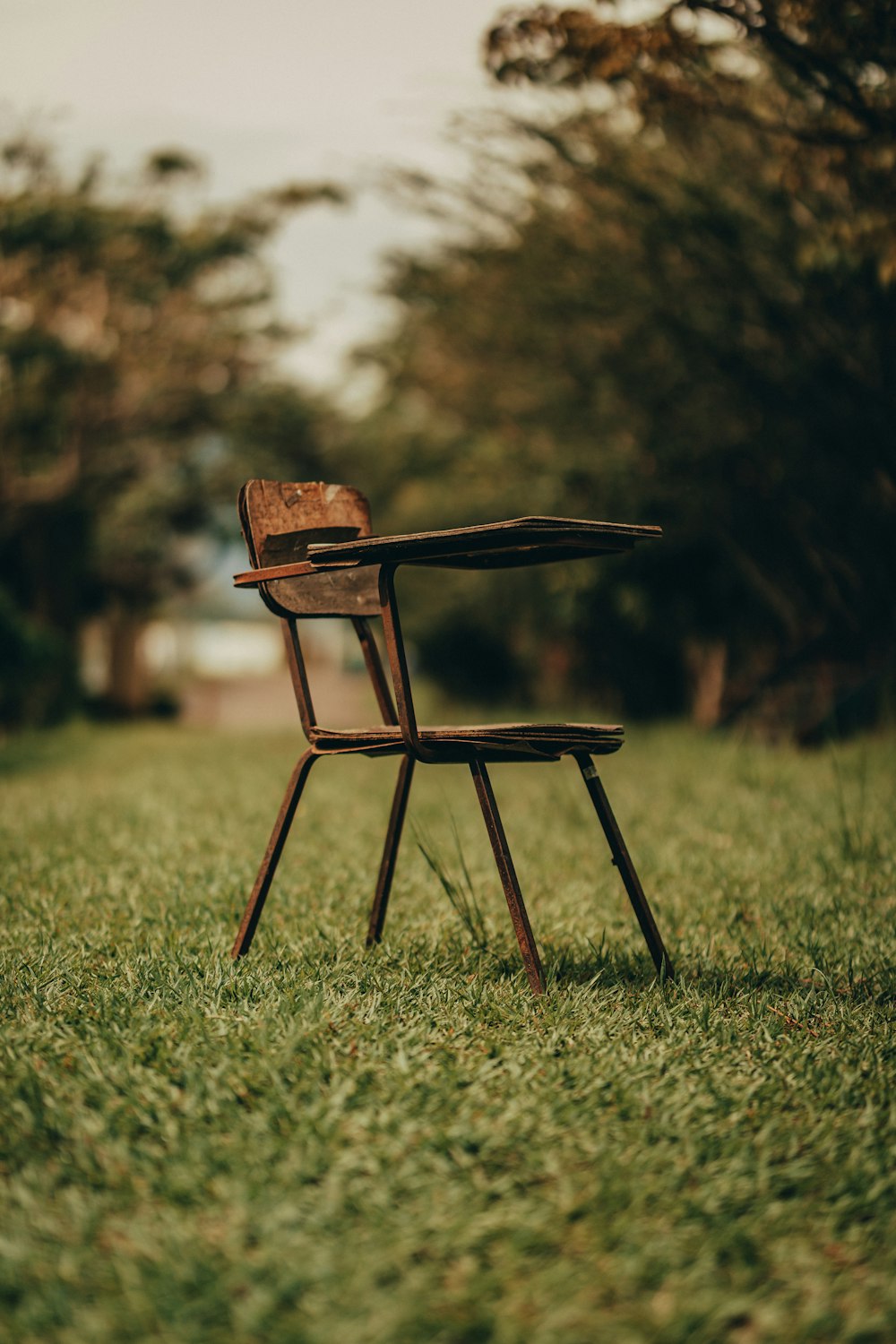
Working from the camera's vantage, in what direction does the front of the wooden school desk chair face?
facing the viewer and to the right of the viewer
